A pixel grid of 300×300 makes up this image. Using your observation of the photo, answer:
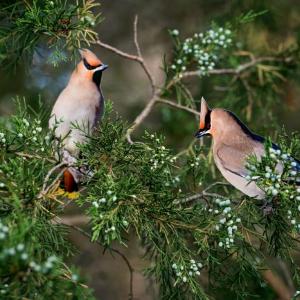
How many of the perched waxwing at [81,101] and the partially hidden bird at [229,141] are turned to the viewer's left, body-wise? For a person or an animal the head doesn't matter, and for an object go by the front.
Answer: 1

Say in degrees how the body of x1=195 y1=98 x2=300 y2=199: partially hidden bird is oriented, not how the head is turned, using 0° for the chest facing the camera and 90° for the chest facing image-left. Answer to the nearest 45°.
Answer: approximately 90°

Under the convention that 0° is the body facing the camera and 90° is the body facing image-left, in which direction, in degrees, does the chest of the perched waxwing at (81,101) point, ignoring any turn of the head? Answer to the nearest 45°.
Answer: approximately 315°

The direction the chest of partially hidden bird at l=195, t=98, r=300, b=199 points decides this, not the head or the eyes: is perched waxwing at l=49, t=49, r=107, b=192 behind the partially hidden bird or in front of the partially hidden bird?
in front

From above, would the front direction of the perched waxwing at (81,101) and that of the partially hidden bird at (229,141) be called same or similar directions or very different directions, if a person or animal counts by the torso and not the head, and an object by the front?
very different directions
